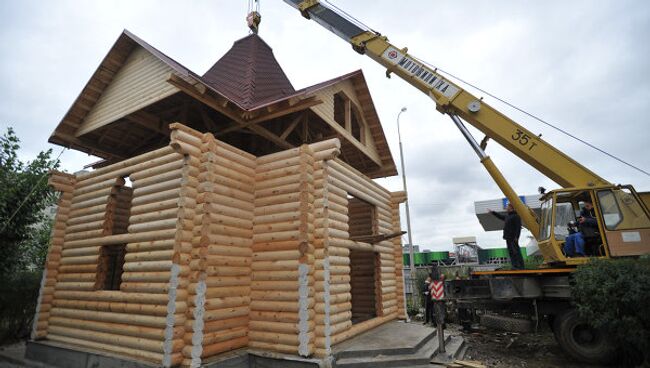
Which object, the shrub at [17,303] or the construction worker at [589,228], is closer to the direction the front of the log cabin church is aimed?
the construction worker

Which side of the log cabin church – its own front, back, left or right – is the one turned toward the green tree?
back

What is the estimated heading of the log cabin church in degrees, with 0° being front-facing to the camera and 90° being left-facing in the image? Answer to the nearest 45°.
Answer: approximately 315°

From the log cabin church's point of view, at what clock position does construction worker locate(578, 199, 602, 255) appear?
The construction worker is roughly at 11 o'clock from the log cabin church.

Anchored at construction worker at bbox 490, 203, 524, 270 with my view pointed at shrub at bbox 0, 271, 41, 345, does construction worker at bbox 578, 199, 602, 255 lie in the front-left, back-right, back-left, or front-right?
back-left

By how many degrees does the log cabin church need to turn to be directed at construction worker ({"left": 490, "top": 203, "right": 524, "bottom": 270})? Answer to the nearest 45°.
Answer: approximately 45° to its left

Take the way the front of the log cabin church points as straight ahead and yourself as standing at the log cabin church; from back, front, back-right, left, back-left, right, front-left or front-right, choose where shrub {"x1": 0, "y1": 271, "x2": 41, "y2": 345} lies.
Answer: back

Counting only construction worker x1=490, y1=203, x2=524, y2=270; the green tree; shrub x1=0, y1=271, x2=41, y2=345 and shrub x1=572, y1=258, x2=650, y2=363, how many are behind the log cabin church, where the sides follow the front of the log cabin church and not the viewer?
2

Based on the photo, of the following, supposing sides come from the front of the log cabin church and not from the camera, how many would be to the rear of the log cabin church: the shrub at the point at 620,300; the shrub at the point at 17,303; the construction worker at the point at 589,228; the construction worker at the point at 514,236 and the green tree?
2

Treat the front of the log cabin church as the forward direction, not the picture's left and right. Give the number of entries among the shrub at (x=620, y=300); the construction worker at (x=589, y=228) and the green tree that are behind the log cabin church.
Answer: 1
